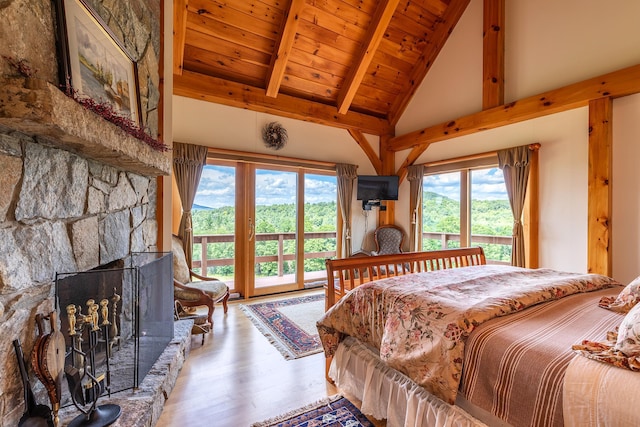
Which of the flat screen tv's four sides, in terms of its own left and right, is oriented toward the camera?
front

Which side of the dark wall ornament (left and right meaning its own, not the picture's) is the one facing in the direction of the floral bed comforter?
front

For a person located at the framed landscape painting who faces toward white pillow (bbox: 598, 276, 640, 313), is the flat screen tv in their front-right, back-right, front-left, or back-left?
front-left

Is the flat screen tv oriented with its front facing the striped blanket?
yes

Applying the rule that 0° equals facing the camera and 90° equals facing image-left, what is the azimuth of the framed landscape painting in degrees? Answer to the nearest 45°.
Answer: approximately 315°

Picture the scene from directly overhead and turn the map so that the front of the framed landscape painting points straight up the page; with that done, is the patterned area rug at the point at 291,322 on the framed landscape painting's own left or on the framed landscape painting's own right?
on the framed landscape painting's own left

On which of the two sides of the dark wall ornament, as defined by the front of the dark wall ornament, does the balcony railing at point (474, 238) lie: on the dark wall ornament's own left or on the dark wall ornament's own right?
on the dark wall ornament's own left

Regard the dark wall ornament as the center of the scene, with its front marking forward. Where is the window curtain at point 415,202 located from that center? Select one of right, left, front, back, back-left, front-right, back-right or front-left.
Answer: left

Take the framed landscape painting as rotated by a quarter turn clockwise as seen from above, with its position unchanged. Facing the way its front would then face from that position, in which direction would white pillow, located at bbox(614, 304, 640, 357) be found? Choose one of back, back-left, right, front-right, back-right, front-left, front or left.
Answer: left

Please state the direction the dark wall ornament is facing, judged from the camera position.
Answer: facing the viewer

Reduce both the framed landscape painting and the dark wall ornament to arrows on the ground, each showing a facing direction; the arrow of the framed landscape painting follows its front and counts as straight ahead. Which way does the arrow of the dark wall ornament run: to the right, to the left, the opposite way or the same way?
to the right

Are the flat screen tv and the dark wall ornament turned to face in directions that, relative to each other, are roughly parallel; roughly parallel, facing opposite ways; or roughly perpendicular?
roughly parallel

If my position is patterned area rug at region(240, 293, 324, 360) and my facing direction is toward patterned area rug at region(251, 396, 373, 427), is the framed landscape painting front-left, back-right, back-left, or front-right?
front-right

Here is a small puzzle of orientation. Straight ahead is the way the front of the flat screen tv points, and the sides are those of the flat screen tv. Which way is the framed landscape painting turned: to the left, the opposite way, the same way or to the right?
to the left

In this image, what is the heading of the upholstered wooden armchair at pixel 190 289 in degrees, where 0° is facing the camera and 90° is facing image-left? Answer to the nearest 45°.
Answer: approximately 315°

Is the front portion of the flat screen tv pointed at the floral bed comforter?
yes

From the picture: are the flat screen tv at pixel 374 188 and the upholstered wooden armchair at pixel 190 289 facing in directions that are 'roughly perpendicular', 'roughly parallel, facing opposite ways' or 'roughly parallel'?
roughly perpendicular

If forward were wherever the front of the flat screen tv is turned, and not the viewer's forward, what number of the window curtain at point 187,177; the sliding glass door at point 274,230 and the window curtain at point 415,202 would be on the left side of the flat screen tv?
1

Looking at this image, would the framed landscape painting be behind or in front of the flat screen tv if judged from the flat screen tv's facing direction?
in front

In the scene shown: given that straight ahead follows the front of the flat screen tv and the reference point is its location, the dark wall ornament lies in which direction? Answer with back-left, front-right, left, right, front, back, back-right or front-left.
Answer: front-right
